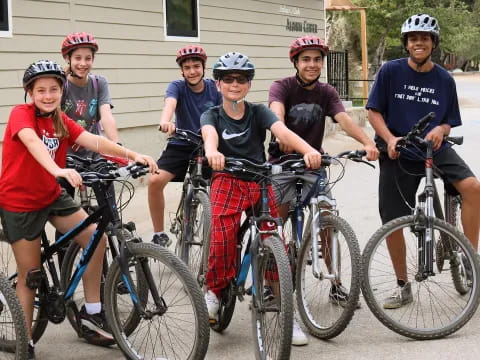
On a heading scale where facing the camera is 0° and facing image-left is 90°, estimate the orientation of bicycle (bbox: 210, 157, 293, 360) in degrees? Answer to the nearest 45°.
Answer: approximately 315°

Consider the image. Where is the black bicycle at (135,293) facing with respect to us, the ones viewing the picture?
facing the viewer and to the right of the viewer

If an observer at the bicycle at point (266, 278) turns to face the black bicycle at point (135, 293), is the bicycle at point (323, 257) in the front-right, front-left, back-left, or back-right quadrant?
back-right

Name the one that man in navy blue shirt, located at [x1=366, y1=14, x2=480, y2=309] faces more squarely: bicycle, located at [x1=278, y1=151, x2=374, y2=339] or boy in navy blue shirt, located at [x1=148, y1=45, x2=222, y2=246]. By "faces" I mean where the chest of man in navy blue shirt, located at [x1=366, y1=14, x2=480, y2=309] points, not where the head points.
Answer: the bicycle

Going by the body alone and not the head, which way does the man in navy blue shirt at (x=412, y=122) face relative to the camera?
toward the camera

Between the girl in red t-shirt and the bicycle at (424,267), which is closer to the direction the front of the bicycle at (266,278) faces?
the bicycle

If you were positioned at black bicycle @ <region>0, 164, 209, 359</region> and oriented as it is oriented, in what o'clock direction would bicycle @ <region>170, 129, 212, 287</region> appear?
The bicycle is roughly at 8 o'clock from the black bicycle.

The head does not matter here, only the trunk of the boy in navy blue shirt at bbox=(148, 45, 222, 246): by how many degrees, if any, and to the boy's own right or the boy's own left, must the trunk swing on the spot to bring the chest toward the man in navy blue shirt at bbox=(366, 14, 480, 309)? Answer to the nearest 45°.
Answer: approximately 45° to the boy's own left

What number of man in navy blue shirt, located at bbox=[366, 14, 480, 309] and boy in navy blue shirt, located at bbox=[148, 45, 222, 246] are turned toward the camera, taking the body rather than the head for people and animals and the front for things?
2

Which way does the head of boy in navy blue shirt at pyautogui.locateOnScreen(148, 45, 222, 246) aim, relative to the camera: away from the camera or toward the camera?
toward the camera

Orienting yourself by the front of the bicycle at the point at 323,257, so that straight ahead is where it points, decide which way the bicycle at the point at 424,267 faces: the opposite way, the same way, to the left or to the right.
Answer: to the right

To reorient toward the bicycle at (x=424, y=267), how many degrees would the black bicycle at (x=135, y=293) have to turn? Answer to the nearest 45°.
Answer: approximately 45° to its left

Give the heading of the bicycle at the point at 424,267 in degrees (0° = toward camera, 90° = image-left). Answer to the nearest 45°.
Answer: approximately 45°

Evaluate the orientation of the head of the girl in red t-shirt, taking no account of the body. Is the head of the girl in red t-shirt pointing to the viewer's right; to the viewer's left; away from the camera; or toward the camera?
toward the camera

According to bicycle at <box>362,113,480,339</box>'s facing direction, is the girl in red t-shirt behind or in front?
in front

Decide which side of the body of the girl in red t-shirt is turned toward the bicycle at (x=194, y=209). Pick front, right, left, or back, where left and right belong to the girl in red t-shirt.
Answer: left

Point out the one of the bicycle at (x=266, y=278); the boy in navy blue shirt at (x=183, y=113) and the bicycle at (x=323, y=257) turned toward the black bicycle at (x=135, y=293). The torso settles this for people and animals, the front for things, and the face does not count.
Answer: the boy in navy blue shirt
